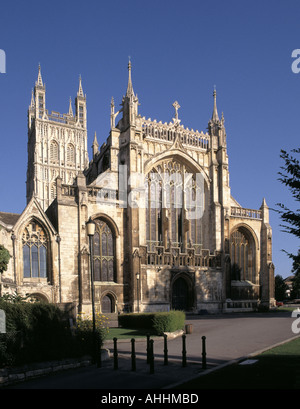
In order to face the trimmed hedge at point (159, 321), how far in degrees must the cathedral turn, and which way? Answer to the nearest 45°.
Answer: approximately 45° to its right

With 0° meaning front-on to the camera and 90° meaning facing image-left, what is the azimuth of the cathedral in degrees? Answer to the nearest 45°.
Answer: approximately 315°

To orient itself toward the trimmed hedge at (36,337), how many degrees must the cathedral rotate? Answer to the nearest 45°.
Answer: approximately 45° to its right
